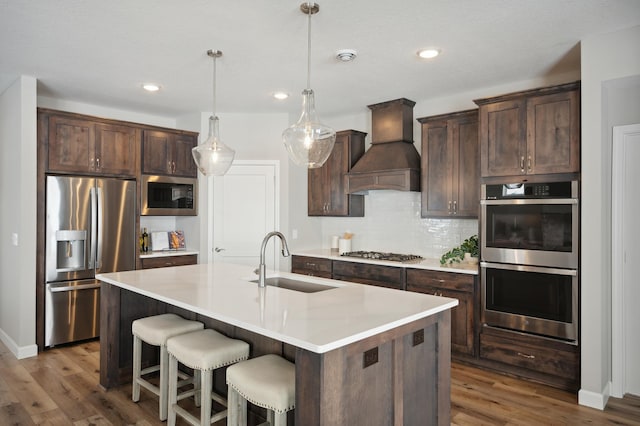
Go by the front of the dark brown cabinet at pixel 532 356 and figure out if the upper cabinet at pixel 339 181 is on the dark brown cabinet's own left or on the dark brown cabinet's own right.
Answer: on the dark brown cabinet's own right

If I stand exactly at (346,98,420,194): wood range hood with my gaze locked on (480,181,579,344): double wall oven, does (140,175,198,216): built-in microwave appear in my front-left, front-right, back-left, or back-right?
back-right

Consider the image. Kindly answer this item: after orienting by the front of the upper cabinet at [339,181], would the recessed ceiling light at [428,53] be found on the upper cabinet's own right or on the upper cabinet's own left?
on the upper cabinet's own left

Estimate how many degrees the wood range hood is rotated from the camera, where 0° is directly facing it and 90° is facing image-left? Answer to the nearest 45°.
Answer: approximately 45°

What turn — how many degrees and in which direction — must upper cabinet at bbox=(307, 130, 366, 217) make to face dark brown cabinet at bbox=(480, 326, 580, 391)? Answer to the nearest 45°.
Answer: approximately 90° to its left

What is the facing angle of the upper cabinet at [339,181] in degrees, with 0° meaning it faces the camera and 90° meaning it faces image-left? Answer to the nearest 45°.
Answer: approximately 45°

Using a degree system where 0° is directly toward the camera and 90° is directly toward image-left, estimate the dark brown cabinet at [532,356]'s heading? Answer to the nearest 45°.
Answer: approximately 45°

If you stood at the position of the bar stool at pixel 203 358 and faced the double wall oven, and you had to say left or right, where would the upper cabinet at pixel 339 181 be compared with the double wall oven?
left
